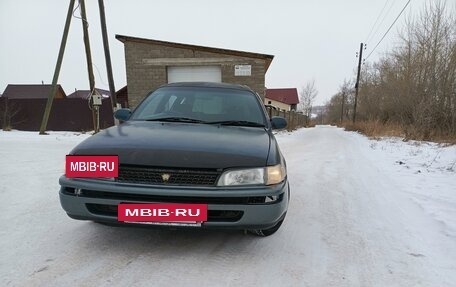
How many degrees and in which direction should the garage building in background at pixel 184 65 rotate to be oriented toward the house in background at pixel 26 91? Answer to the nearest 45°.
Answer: approximately 135° to its right

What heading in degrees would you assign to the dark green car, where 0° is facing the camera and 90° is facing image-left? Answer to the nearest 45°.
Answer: approximately 0°

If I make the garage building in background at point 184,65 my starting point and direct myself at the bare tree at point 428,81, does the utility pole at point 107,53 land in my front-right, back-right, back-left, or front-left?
back-right

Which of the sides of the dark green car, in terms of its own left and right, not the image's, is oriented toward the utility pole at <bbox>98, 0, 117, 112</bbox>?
back

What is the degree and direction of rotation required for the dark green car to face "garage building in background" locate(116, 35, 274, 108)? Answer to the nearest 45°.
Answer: approximately 180°

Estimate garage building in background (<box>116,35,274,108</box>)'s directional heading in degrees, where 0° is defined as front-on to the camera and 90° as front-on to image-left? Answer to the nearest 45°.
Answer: approximately 0°

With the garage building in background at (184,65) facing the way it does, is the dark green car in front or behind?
in front

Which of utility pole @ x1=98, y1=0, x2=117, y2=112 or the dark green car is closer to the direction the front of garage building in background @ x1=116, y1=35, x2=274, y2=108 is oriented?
the dark green car

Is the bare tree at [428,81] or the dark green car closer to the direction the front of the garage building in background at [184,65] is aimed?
the dark green car

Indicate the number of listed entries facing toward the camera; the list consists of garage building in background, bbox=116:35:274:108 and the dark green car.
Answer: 2

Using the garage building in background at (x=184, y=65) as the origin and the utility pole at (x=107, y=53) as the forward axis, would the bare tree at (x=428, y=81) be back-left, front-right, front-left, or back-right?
back-left
